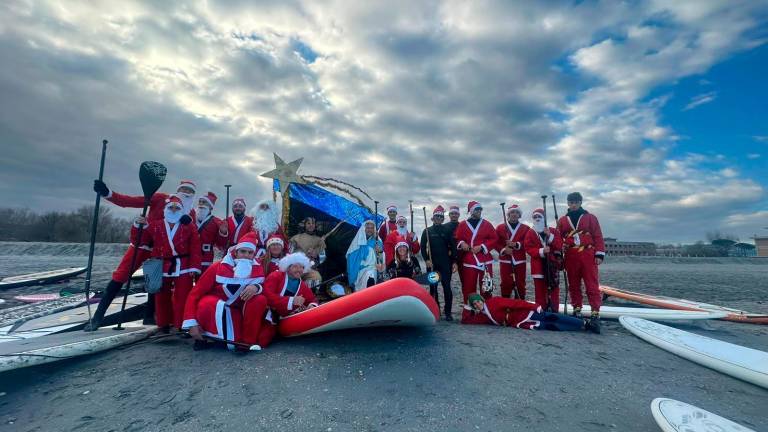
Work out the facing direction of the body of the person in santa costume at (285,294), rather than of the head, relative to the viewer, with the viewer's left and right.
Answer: facing the viewer and to the right of the viewer

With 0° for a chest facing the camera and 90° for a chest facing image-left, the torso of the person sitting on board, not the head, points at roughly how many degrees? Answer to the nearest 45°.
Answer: approximately 0°

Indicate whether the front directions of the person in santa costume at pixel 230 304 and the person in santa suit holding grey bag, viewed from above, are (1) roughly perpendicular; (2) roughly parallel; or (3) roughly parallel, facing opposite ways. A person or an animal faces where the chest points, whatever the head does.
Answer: roughly parallel

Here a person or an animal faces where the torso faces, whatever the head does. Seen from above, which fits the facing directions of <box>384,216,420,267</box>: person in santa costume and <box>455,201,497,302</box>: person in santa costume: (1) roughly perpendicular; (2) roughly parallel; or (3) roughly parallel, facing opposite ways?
roughly parallel

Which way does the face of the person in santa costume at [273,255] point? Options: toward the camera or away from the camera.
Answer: toward the camera

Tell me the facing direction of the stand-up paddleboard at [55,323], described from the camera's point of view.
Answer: facing to the right of the viewer

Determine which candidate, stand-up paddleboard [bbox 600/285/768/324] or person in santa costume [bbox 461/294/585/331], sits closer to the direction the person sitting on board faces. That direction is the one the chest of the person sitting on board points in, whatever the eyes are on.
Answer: the person in santa costume

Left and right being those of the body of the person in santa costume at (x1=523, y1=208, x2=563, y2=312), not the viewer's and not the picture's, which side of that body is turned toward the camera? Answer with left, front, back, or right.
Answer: front

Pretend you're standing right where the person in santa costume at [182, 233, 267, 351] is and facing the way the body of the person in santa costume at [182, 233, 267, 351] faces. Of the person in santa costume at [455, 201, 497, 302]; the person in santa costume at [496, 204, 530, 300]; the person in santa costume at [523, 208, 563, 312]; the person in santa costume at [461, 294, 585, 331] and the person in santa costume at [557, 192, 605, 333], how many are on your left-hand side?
5

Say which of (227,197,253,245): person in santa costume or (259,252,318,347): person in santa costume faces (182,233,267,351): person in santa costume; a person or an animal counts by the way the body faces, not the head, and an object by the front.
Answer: (227,197,253,245): person in santa costume

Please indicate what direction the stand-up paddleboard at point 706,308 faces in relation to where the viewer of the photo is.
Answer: facing to the left of the viewer

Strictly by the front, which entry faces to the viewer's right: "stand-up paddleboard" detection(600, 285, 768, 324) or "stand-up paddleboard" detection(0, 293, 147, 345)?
"stand-up paddleboard" detection(0, 293, 147, 345)

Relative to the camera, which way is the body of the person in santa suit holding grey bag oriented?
toward the camera

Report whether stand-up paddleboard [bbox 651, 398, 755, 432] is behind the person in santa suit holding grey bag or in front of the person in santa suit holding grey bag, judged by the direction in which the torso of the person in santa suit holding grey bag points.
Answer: in front

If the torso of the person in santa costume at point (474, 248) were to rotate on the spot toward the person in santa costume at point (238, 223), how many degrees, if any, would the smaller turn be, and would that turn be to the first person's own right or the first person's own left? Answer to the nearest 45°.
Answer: approximately 90° to the first person's own right

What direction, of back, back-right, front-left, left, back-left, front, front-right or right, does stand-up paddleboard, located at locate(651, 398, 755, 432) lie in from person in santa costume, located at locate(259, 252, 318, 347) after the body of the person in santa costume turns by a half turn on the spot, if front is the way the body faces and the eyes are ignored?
back
